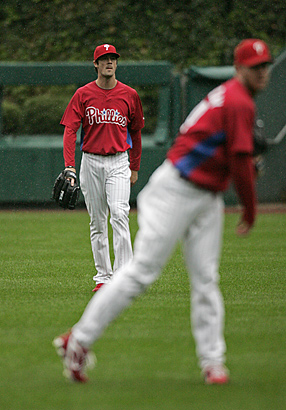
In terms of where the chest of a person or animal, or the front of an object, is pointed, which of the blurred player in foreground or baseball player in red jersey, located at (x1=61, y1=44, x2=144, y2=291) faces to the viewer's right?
the blurred player in foreground

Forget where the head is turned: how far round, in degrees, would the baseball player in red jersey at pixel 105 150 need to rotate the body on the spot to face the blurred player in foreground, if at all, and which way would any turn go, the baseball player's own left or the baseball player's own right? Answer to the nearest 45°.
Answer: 0° — they already face them

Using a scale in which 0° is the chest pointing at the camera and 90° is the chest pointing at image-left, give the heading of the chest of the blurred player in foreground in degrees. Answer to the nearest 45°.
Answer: approximately 270°

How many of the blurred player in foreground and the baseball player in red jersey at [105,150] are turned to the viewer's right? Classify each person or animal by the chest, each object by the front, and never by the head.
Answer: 1

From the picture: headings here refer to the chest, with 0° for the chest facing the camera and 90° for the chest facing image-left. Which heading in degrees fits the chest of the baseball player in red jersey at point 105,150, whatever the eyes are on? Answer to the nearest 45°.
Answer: approximately 0°

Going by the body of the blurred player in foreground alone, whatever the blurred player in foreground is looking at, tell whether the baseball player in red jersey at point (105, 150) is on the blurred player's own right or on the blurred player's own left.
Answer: on the blurred player's own left
